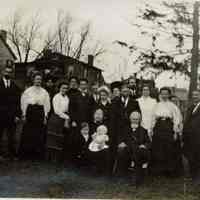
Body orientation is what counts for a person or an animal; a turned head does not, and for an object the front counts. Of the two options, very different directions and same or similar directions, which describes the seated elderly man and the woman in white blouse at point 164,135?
same or similar directions

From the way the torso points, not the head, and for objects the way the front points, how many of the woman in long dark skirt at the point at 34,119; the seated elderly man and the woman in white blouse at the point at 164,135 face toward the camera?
3

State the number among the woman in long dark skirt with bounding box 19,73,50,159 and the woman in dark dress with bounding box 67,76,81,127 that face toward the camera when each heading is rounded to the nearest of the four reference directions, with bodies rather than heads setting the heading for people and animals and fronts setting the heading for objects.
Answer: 2

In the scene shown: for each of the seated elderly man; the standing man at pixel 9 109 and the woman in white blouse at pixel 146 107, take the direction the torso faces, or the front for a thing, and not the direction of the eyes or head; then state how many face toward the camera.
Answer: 3

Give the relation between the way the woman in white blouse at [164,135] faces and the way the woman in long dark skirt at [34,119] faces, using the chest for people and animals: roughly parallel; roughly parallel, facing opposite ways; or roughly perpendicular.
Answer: roughly parallel

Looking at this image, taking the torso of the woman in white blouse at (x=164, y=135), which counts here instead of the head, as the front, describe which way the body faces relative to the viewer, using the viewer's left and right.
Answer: facing the viewer

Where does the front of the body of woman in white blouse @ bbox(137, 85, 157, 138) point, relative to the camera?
toward the camera

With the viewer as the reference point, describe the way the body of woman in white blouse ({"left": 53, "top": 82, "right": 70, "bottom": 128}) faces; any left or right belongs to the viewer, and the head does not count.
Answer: facing the viewer and to the right of the viewer

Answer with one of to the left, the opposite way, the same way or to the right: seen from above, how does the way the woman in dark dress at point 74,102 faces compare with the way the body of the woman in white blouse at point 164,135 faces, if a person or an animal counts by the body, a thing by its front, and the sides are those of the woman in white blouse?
the same way

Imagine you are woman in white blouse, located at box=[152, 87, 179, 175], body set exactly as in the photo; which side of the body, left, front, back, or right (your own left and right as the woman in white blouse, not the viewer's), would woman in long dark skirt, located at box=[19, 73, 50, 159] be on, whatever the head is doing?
right

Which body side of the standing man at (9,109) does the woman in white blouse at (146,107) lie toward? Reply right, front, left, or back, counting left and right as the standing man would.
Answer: left

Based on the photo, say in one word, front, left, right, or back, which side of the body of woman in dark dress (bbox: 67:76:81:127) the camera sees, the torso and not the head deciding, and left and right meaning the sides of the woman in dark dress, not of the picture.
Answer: front

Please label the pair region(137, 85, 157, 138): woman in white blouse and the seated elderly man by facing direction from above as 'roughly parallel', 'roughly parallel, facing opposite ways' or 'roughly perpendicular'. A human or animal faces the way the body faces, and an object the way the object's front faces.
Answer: roughly parallel
